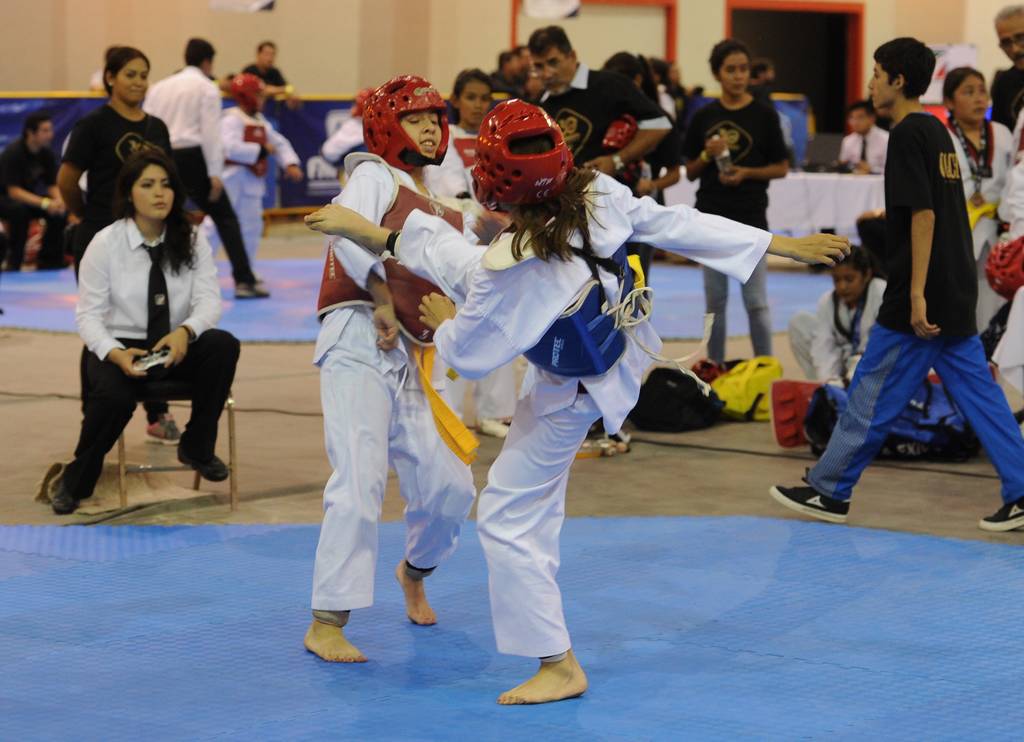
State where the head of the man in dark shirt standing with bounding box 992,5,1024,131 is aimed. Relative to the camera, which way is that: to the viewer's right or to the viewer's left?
to the viewer's left

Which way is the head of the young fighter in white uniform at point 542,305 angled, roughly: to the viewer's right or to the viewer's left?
to the viewer's left

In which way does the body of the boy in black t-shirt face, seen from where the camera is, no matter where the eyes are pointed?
to the viewer's left

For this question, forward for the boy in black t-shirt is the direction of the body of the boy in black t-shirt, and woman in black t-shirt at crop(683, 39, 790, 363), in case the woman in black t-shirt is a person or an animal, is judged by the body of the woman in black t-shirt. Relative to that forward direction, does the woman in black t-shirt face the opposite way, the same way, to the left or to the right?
to the left

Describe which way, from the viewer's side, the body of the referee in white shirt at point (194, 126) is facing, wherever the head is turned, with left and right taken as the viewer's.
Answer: facing away from the viewer and to the right of the viewer

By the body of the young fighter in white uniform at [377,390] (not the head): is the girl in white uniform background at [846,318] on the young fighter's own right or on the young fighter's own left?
on the young fighter's own left

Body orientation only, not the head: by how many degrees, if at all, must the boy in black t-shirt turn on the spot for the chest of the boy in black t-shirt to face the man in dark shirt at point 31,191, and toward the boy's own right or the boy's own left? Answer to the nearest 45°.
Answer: approximately 45° to the boy's own right

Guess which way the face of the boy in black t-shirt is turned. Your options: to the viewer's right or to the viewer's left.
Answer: to the viewer's left

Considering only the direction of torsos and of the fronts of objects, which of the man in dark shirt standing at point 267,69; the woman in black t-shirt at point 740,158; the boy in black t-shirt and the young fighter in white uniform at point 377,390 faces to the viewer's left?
the boy in black t-shirt

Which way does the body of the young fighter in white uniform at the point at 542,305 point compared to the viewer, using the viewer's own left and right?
facing away from the viewer and to the left of the viewer
